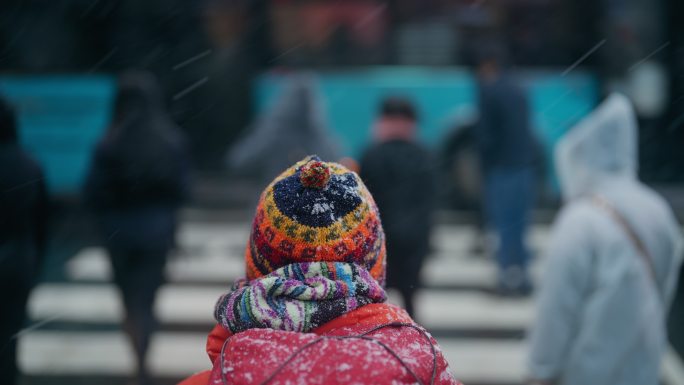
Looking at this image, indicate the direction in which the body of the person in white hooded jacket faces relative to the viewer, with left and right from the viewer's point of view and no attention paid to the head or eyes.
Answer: facing away from the viewer and to the left of the viewer

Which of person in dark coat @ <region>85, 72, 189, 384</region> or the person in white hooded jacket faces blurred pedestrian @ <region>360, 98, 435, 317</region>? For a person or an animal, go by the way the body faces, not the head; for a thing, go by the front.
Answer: the person in white hooded jacket

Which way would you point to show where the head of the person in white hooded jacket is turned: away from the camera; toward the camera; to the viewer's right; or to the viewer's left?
away from the camera

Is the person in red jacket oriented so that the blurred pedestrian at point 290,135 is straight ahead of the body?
yes

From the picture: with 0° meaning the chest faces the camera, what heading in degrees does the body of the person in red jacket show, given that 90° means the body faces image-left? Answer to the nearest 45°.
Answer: approximately 180°

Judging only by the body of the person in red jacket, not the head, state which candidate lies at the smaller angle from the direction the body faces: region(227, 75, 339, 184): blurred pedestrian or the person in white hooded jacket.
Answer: the blurred pedestrian

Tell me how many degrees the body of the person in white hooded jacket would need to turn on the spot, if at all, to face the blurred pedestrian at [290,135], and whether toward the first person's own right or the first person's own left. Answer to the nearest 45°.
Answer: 0° — they already face them
